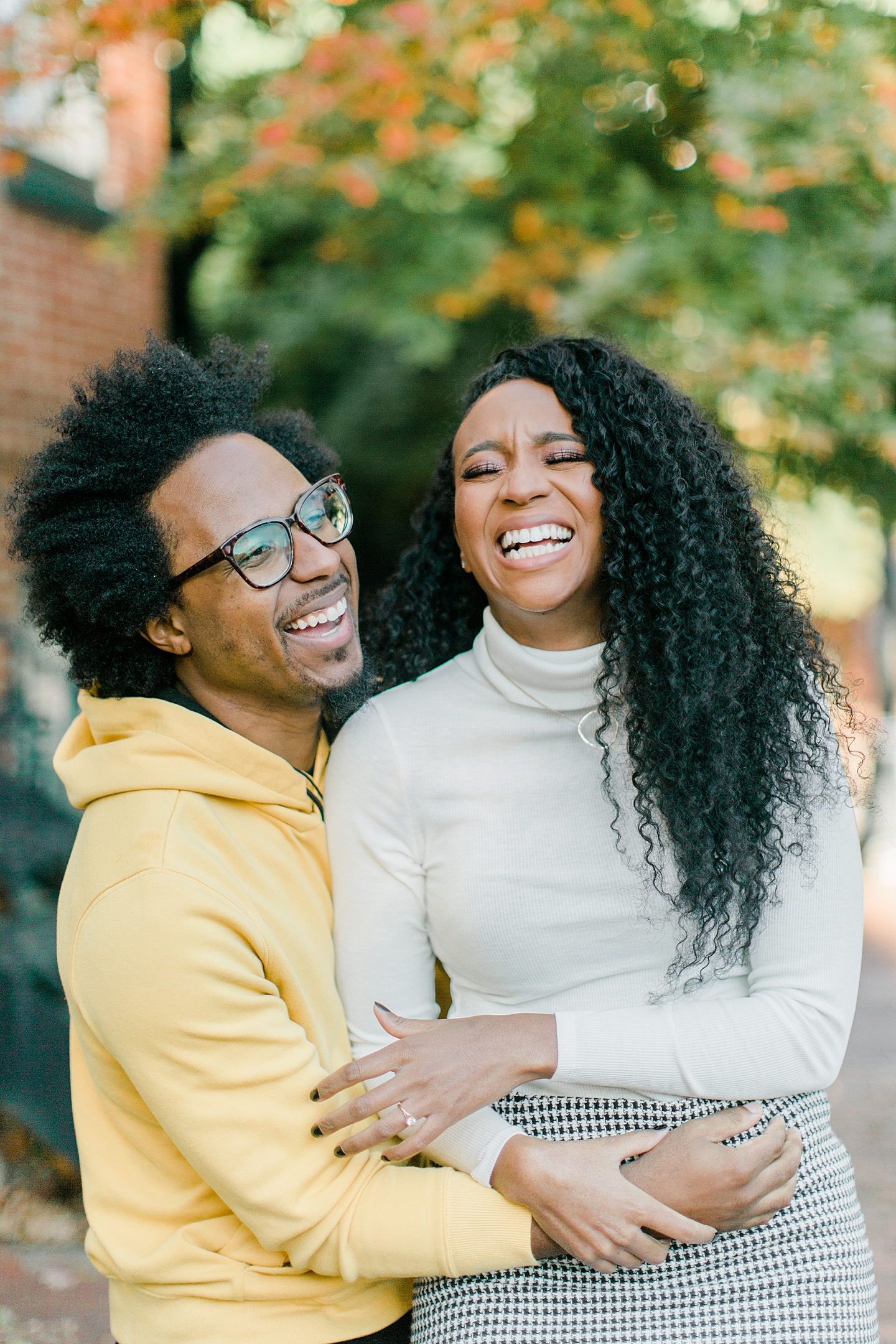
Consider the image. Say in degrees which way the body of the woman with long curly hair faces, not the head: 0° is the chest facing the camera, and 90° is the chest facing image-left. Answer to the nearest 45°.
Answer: approximately 0°

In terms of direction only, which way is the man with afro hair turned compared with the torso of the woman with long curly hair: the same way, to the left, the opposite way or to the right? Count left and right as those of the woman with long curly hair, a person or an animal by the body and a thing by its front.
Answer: to the left

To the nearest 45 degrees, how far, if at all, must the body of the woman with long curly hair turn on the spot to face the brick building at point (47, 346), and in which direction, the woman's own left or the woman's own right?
approximately 135° to the woman's own right

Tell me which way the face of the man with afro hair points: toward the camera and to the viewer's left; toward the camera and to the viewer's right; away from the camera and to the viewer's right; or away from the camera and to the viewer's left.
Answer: toward the camera and to the viewer's right

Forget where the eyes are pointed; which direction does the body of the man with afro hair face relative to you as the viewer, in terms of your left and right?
facing to the right of the viewer
